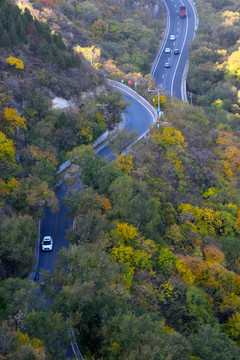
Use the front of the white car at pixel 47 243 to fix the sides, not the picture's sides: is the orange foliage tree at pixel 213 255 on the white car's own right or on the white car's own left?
on the white car's own left

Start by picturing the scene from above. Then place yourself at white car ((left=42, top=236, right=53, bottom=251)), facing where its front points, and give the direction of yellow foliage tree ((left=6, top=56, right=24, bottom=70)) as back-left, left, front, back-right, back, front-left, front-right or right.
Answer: back

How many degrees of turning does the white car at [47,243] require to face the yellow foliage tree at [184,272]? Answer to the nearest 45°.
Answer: approximately 45° to its left

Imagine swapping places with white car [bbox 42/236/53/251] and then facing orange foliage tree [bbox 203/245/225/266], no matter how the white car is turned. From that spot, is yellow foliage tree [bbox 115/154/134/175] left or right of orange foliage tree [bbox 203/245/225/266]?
left

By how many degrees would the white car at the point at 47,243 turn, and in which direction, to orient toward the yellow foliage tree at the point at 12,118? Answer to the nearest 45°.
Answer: approximately 180°

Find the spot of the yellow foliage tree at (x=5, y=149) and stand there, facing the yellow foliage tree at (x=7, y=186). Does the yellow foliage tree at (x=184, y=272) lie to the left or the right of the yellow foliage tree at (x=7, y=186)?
left

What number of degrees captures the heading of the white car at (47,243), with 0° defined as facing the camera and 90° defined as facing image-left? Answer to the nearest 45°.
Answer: approximately 0°
